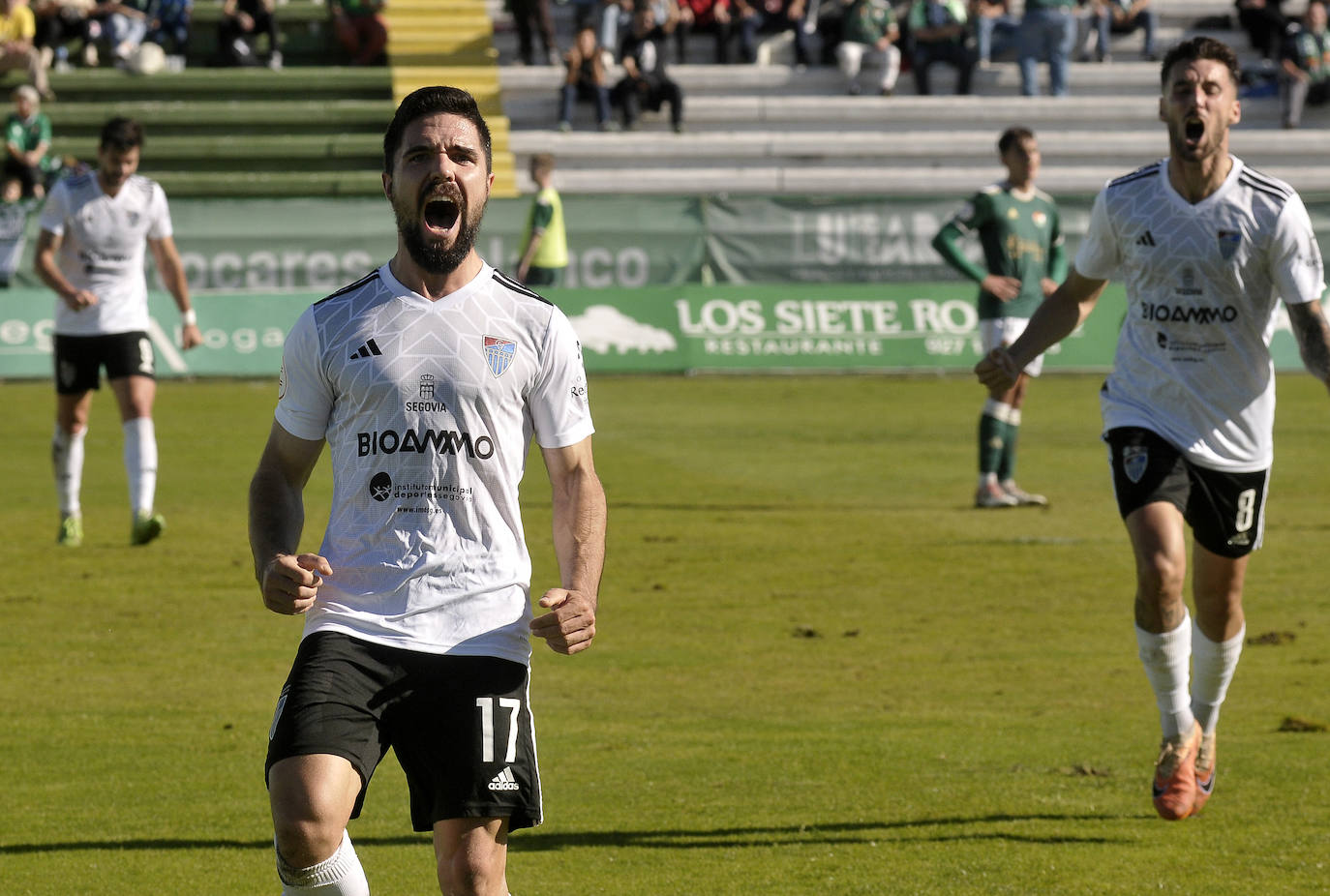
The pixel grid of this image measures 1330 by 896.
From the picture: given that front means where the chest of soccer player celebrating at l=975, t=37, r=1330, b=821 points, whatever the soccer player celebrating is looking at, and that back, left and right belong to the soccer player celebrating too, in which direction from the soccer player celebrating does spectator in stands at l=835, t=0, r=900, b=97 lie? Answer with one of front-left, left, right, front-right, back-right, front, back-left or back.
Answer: back

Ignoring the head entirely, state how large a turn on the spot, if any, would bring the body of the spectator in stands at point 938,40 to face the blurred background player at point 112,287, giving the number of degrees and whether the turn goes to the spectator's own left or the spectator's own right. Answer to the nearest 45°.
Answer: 0° — they already face them

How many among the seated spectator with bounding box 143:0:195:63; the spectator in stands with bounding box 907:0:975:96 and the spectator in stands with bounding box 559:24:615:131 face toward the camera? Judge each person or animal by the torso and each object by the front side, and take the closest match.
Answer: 3

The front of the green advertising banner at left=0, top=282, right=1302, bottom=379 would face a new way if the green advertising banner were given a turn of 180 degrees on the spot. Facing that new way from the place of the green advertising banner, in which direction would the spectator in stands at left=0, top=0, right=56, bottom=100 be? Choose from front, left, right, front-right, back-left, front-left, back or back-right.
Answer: front-left

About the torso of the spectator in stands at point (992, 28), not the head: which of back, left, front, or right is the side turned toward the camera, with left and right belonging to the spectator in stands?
front

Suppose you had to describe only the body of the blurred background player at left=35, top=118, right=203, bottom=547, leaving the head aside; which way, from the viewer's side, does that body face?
toward the camera

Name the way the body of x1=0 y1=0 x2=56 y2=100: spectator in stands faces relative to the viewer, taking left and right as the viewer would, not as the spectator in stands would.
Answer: facing the viewer and to the right of the viewer

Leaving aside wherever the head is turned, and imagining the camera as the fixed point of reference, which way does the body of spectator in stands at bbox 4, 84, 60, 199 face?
toward the camera

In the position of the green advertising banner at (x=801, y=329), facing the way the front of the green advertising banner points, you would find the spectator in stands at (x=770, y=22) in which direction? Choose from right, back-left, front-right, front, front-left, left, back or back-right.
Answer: back

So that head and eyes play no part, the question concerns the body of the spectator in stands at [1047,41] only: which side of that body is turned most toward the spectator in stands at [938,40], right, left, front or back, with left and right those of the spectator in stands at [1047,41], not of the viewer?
right

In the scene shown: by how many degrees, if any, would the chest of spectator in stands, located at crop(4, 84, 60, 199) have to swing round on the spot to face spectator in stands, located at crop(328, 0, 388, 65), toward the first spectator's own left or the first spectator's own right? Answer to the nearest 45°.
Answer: approximately 135° to the first spectator's own left

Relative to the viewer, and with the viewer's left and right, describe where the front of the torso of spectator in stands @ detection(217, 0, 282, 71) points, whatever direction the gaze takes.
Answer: facing the viewer

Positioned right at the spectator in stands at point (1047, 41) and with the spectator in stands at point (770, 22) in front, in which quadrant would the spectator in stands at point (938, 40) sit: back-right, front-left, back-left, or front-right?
front-left

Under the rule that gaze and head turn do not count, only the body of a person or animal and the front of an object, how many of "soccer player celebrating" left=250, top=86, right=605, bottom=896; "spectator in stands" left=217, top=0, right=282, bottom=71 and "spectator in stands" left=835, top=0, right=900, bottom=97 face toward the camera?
3
